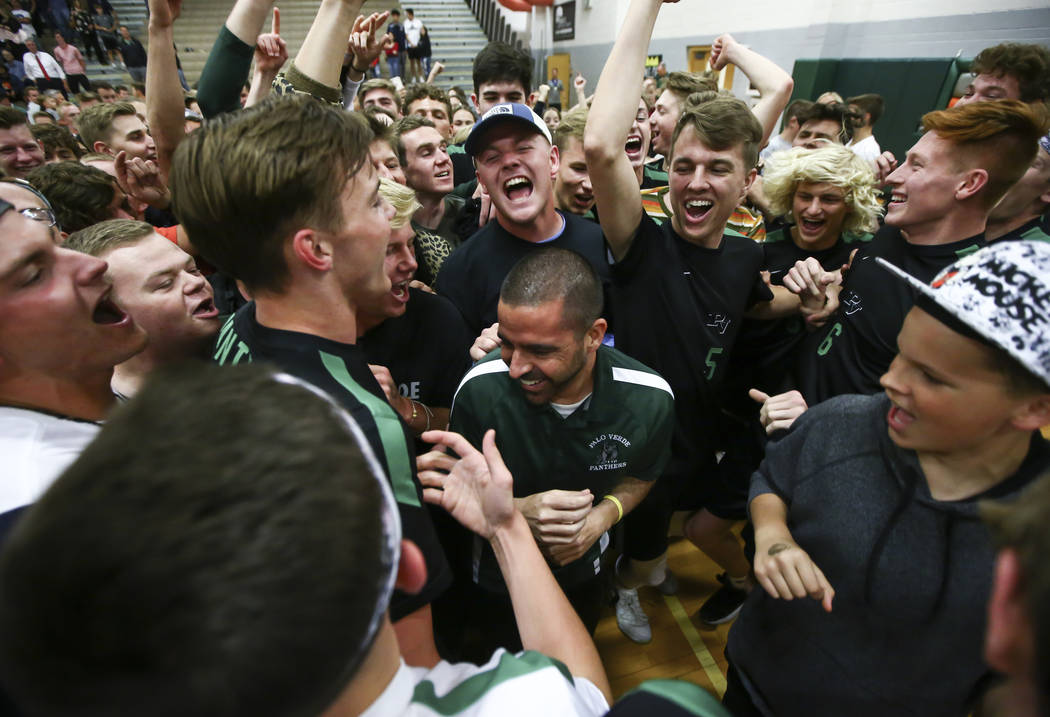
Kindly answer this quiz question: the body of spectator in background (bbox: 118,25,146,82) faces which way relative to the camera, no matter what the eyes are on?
toward the camera

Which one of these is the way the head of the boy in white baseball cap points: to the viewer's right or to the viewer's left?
to the viewer's left

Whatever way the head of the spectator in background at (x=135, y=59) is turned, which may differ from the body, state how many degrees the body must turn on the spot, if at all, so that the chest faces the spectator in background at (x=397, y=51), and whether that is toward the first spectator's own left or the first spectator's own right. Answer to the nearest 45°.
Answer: approximately 90° to the first spectator's own left

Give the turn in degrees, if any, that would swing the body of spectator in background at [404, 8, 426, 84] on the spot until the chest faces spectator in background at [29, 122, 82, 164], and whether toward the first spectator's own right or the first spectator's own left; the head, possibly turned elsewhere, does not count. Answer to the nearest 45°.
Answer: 0° — they already face them

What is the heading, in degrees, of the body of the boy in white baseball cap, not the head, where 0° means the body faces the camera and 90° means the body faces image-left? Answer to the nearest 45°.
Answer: approximately 45°

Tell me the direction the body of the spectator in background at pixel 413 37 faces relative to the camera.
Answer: toward the camera

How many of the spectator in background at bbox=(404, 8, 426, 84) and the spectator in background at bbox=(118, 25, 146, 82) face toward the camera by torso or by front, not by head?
2

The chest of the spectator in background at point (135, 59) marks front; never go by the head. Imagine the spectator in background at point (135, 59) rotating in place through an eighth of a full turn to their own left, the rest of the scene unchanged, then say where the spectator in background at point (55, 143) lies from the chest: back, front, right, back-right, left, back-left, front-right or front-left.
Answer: front-right

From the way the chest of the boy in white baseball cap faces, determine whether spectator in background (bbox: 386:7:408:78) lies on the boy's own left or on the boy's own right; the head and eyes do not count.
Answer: on the boy's own right

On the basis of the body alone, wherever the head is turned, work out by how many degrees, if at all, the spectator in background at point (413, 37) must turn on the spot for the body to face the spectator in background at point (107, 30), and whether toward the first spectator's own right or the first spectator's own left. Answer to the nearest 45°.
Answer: approximately 90° to the first spectator's own right

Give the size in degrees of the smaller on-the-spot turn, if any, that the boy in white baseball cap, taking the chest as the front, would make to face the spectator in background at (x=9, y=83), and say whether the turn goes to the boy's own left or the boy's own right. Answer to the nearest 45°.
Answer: approximately 45° to the boy's own right

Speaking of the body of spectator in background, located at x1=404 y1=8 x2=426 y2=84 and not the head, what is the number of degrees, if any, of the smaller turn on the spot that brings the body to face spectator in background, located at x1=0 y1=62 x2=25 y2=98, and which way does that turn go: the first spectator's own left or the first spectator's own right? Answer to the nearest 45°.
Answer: approximately 45° to the first spectator's own right
